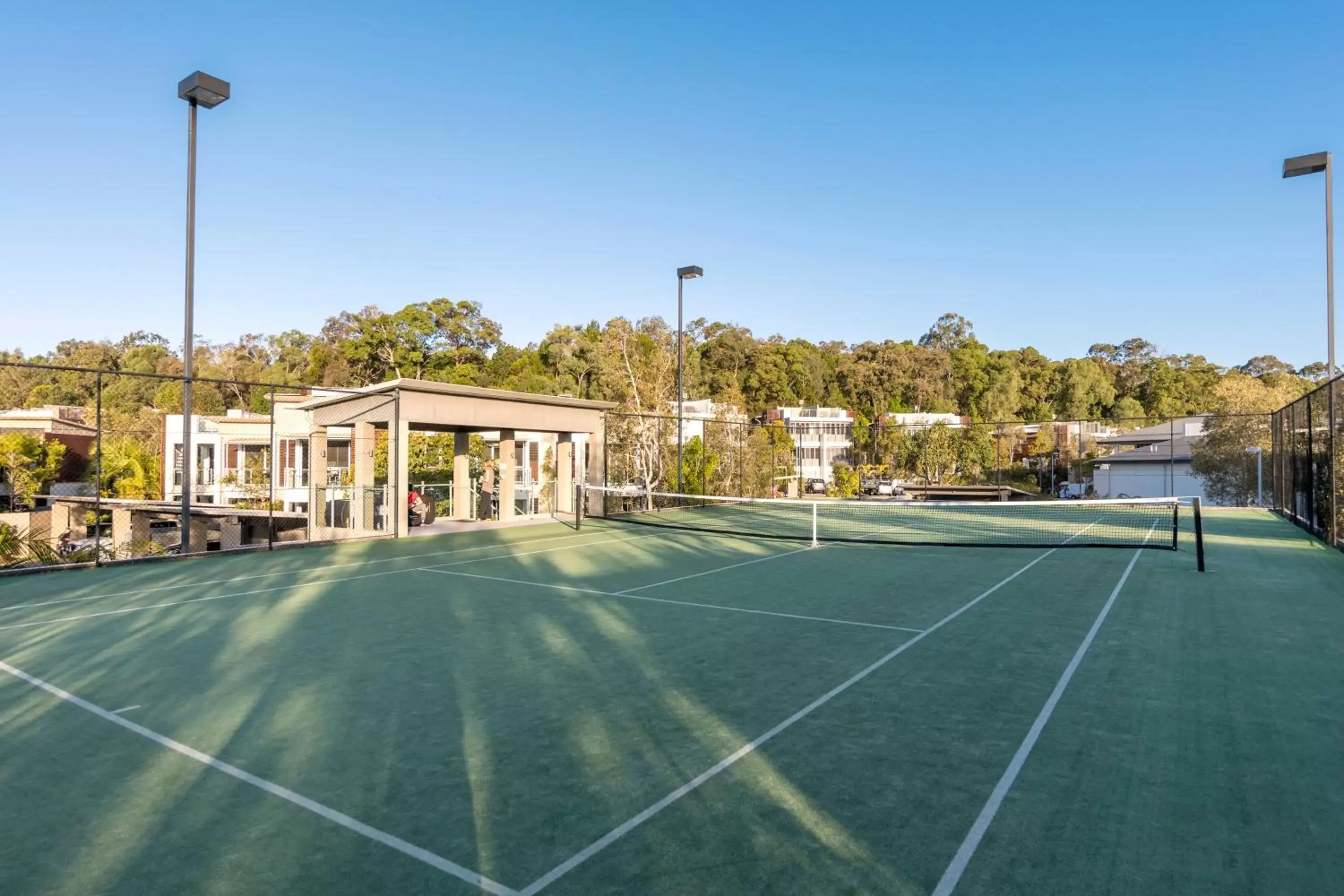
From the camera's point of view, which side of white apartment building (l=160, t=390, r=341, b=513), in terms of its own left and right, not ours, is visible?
front

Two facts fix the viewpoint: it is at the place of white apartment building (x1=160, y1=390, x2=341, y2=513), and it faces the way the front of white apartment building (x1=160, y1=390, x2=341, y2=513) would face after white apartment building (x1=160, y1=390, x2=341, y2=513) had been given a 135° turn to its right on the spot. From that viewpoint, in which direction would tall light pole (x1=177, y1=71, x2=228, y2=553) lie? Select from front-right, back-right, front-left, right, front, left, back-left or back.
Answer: back-left

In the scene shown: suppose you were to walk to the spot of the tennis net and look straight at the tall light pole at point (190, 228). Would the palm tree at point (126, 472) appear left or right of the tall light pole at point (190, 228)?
right

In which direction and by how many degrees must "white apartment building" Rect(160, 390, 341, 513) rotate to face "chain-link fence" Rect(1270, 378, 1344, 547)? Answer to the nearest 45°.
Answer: approximately 45° to its left

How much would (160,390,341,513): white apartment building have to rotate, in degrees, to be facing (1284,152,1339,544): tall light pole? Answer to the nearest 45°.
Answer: approximately 45° to its left

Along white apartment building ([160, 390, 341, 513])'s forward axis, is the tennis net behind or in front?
in front
